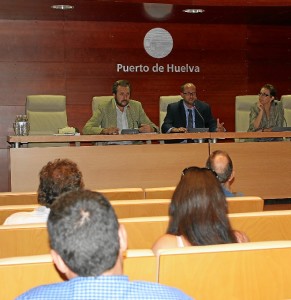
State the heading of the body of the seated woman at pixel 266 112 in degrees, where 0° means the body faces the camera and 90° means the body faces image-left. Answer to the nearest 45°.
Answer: approximately 45°

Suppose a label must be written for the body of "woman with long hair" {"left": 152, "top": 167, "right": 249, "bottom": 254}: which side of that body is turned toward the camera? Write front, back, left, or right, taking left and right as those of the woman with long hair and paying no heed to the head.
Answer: back

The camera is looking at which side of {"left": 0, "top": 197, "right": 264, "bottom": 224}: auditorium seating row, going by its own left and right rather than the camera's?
back

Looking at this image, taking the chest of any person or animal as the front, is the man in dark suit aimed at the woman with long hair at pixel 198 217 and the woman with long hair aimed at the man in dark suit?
yes

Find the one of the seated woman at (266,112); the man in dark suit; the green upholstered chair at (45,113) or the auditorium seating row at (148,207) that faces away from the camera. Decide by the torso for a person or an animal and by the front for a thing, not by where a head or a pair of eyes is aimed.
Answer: the auditorium seating row

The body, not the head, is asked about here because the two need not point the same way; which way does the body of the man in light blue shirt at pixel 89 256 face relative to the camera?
away from the camera

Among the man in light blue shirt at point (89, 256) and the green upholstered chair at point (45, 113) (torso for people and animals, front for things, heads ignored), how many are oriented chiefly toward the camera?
1

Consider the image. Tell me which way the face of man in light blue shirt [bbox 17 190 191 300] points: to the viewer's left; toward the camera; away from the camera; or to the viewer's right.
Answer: away from the camera

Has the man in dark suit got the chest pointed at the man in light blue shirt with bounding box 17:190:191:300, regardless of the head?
yes

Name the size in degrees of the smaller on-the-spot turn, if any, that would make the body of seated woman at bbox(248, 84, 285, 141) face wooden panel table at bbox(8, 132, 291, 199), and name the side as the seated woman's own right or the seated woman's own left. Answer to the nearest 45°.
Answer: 0° — they already face it
